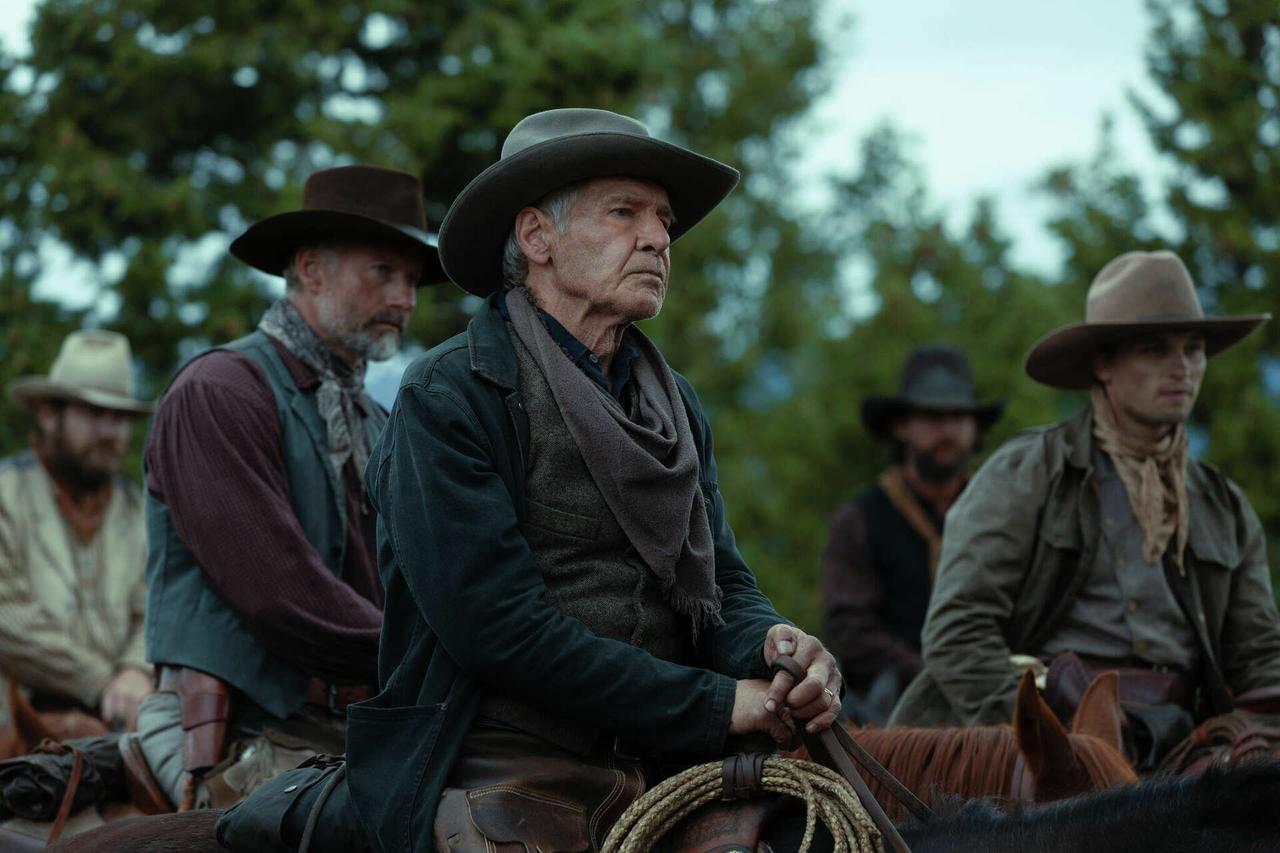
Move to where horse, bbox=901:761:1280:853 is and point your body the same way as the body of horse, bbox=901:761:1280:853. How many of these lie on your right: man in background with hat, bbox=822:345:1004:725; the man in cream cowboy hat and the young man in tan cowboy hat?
0

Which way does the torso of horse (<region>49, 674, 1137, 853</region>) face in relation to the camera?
to the viewer's right

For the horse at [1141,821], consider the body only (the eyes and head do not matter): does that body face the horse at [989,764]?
no

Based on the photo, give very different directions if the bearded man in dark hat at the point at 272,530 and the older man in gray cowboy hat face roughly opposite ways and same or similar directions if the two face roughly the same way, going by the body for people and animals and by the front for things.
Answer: same or similar directions

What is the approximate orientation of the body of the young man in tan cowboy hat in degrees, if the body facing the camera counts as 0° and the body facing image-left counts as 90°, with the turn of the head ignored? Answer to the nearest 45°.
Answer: approximately 315°

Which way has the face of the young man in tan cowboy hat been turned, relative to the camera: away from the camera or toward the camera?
toward the camera

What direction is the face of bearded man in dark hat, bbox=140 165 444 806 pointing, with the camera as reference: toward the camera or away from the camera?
toward the camera

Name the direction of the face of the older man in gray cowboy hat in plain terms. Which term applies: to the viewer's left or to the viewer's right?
to the viewer's right

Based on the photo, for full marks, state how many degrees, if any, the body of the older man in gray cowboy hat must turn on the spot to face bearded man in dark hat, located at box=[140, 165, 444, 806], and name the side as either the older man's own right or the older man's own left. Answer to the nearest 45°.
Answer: approximately 180°

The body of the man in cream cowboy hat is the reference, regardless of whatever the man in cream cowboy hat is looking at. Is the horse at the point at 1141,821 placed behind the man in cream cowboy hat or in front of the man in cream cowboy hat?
in front

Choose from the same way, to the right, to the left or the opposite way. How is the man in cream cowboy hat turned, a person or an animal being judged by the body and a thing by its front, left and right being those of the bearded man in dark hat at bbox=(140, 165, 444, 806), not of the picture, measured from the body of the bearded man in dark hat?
the same way

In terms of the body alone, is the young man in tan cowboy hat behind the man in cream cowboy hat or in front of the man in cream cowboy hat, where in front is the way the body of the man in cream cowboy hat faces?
in front

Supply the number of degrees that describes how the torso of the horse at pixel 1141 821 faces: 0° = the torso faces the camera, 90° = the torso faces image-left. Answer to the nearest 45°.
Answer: approximately 270°

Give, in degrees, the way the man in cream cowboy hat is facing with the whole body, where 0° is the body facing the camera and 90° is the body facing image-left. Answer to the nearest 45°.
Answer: approximately 315°

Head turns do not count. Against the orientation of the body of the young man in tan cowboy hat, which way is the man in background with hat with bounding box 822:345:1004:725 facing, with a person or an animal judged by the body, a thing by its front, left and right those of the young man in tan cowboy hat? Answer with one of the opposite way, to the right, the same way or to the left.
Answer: the same way
